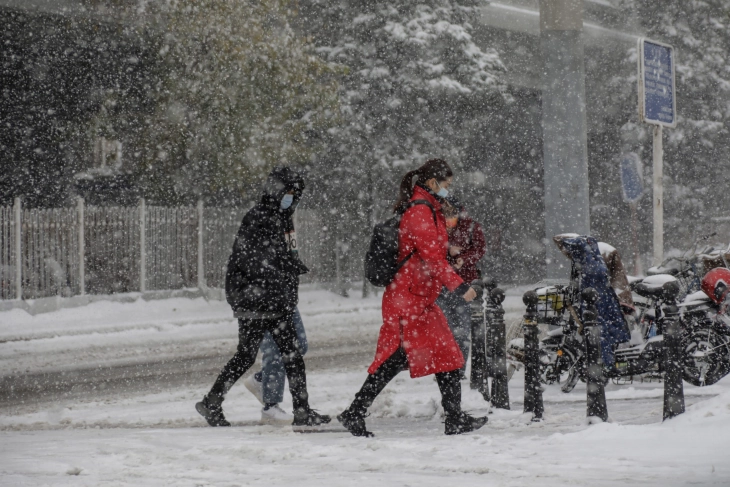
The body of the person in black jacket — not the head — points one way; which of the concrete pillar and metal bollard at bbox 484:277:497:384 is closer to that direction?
the metal bollard

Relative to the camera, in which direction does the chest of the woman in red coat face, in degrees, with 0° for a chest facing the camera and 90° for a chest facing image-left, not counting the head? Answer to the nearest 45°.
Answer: approximately 270°

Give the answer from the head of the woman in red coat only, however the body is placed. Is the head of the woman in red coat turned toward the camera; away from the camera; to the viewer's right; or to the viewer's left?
to the viewer's right

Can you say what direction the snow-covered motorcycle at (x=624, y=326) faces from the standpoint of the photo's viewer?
facing to the left of the viewer

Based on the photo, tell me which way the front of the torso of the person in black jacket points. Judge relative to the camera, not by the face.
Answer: to the viewer's right
